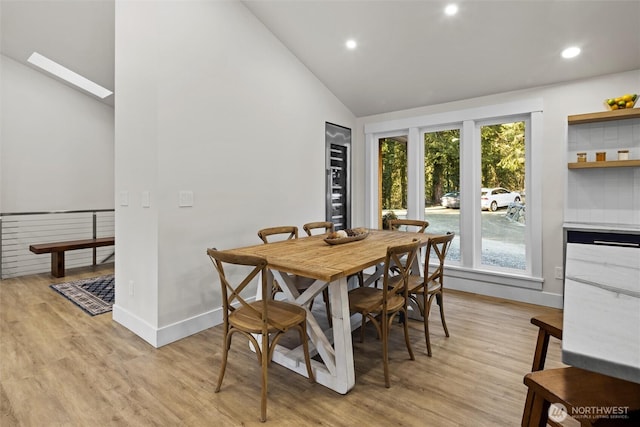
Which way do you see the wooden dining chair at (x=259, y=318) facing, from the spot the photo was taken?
facing away from the viewer and to the right of the viewer

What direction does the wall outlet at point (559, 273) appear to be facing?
toward the camera

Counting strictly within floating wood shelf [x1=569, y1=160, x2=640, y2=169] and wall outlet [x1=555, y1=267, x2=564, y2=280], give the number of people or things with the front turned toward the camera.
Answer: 2

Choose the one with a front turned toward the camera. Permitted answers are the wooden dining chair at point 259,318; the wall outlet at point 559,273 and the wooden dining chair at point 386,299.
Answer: the wall outlet

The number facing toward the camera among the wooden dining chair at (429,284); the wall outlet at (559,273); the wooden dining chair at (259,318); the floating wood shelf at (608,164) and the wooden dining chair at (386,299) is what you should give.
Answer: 2

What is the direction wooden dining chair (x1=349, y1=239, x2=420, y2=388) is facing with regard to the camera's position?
facing away from the viewer and to the left of the viewer

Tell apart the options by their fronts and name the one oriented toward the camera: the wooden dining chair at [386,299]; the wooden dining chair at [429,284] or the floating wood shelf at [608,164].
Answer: the floating wood shelf

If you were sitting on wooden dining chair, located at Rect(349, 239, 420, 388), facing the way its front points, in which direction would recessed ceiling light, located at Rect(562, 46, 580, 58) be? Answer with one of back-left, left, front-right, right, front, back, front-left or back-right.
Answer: right

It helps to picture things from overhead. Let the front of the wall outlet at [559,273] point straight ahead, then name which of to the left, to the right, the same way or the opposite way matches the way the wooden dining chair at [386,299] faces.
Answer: to the right

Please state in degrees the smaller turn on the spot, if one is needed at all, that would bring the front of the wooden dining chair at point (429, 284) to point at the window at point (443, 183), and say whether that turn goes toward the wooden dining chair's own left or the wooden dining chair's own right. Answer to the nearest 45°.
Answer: approximately 45° to the wooden dining chair's own right

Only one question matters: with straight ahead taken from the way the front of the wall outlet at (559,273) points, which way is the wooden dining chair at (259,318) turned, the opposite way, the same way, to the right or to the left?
the opposite way

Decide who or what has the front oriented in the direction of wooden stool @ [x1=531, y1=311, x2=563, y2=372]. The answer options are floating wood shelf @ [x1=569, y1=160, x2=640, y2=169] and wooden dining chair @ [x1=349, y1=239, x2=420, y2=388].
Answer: the floating wood shelf

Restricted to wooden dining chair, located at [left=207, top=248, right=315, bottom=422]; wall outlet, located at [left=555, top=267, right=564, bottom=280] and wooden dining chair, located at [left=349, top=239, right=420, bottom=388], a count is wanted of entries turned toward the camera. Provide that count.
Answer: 1

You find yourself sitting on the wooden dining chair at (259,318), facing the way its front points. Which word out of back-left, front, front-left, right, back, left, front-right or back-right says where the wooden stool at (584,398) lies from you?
right

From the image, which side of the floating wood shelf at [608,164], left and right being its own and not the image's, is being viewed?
front

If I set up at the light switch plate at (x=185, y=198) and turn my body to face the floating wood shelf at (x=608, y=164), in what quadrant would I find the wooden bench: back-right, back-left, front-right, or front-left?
back-left

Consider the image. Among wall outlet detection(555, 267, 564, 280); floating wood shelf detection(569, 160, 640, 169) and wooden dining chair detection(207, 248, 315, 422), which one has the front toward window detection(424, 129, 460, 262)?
the wooden dining chair

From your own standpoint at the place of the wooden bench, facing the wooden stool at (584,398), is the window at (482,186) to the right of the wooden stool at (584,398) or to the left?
left
